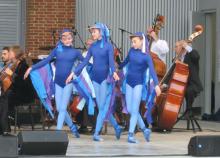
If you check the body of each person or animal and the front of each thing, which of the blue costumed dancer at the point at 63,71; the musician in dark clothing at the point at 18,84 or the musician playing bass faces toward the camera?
the blue costumed dancer

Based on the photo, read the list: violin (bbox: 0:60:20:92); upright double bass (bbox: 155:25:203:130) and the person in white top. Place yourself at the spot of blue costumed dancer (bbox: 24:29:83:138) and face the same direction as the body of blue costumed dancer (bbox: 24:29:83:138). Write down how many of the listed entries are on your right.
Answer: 1

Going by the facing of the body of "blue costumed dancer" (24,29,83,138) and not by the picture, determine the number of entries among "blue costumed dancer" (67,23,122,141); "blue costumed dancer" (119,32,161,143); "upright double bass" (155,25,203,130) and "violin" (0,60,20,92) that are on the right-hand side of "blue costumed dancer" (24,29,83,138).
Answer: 1

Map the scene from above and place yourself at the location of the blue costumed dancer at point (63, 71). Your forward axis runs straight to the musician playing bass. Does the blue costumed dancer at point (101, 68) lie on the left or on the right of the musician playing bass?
right
